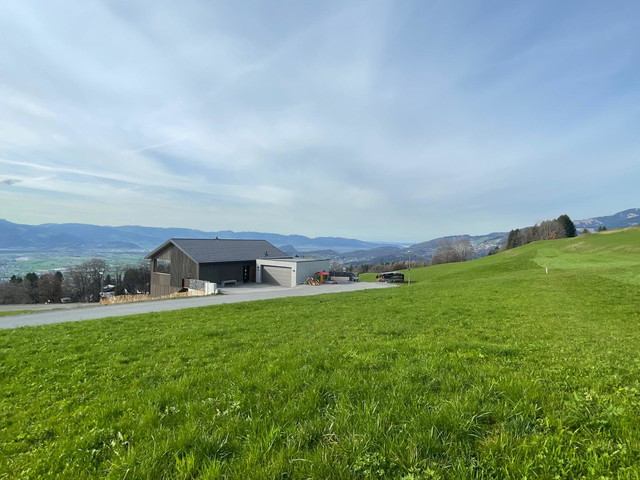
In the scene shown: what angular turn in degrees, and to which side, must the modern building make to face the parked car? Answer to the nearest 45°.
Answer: approximately 135° to its left

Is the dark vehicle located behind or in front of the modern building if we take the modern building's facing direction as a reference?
behind

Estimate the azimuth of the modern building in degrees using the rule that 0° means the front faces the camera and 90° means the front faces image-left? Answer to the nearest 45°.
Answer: approximately 45°
